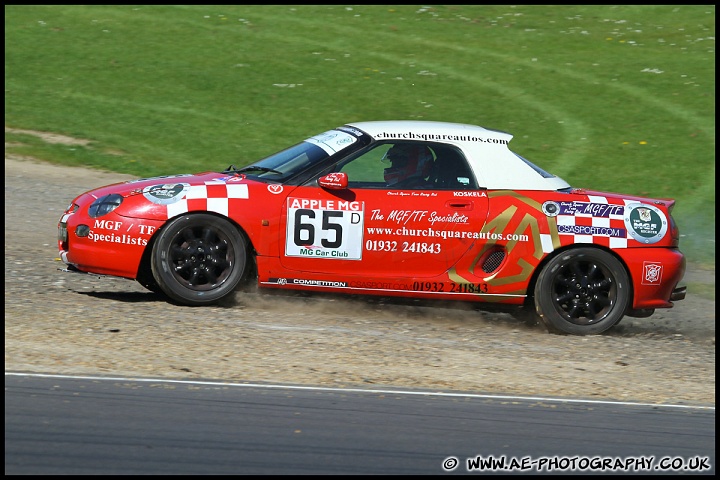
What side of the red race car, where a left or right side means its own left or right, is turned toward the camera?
left
